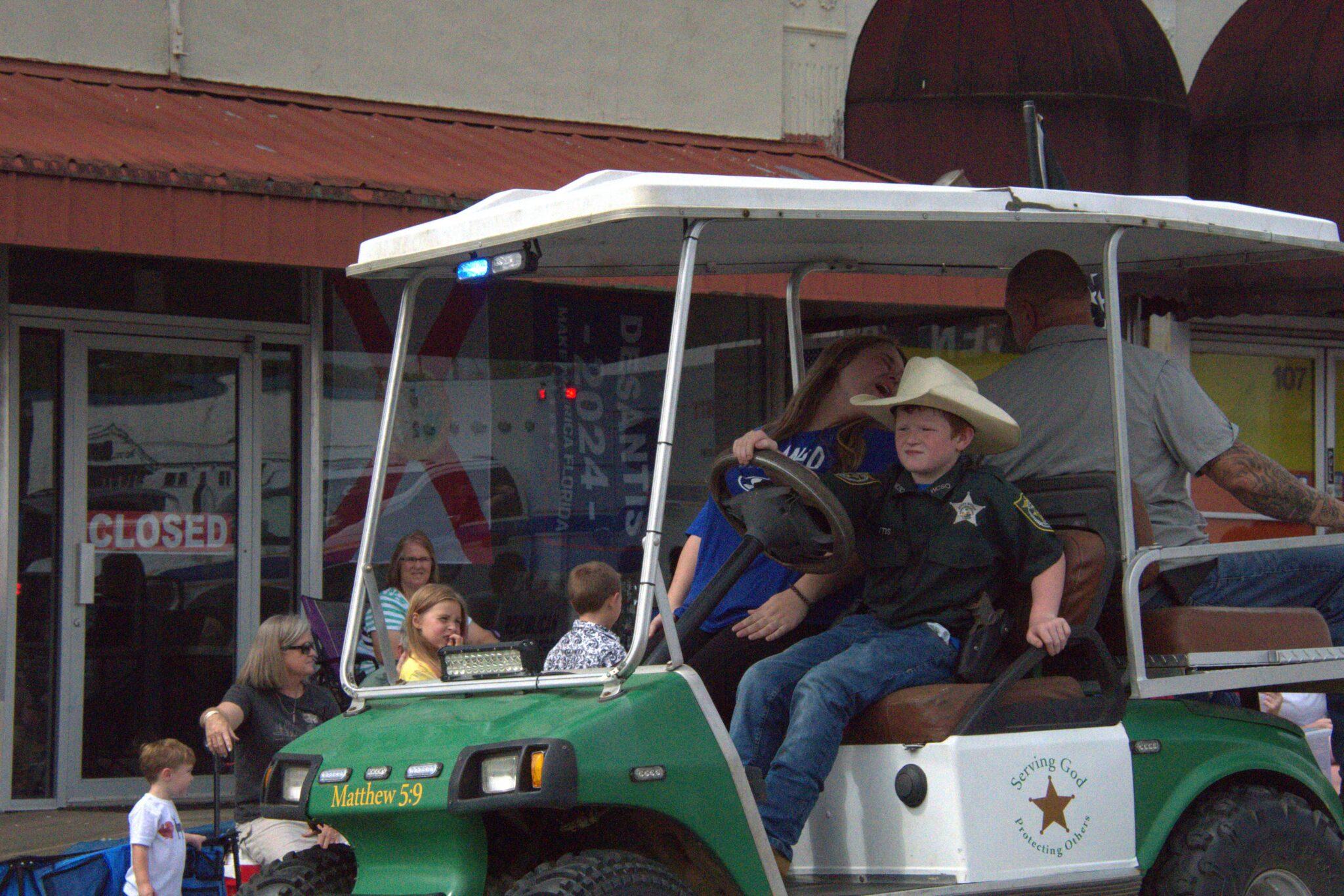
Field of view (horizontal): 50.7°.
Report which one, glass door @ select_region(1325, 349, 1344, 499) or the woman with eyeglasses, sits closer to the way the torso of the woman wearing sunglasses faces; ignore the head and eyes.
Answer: the glass door

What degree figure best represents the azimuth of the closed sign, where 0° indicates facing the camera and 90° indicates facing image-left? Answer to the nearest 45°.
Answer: approximately 0°

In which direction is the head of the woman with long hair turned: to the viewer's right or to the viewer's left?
to the viewer's right

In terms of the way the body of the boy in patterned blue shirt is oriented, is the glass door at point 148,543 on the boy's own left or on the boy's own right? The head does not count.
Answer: on the boy's own left

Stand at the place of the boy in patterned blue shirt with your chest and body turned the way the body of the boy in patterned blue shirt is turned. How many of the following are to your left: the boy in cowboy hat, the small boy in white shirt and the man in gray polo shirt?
1

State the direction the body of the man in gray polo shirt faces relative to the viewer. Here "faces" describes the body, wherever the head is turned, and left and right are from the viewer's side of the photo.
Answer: facing away from the viewer and to the right of the viewer

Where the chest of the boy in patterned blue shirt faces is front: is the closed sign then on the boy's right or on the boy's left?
on the boy's left

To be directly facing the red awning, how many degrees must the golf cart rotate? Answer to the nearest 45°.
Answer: approximately 90° to its right

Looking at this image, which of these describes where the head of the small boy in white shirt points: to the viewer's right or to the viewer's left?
to the viewer's right
